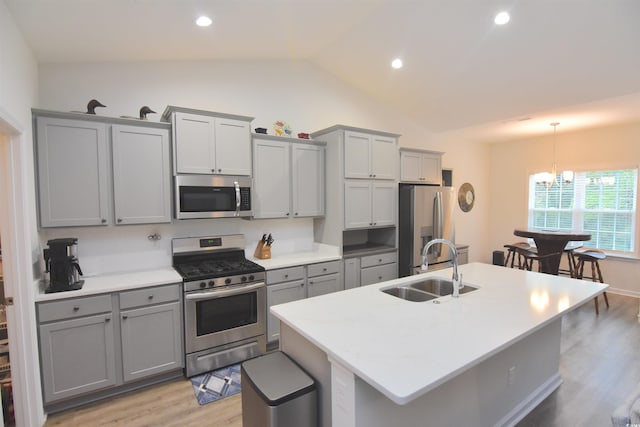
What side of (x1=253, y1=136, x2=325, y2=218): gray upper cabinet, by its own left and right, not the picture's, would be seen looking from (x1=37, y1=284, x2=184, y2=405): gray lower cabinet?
right

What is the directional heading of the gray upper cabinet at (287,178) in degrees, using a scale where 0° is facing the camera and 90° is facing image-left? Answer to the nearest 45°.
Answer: approximately 315°

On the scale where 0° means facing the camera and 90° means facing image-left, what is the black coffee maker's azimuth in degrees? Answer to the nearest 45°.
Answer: approximately 315°

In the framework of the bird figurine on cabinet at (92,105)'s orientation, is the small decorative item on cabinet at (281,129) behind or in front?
in front

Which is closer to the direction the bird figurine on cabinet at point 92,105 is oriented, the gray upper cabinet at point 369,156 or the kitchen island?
the gray upper cabinet

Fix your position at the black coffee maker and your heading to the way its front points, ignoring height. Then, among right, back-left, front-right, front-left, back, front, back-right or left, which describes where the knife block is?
front-left

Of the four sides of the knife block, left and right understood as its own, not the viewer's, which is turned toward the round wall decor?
left

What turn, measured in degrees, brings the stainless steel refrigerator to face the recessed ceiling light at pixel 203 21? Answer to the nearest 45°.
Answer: approximately 90° to its right

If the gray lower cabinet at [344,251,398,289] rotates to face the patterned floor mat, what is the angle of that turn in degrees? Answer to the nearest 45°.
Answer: approximately 90° to its right

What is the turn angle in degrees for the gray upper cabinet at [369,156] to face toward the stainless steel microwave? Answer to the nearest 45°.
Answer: approximately 90° to its right
